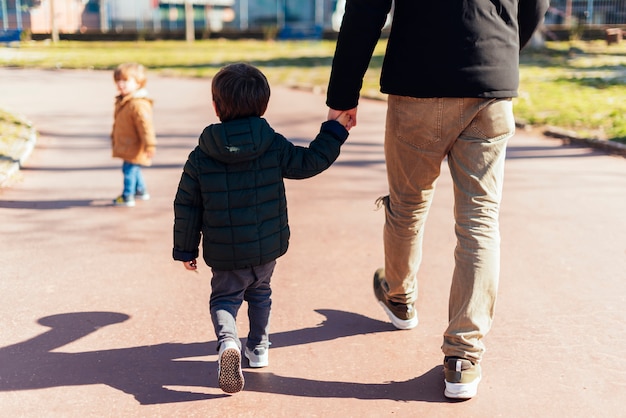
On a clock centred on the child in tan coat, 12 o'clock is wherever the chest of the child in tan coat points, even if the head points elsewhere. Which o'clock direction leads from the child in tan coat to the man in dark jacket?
The man in dark jacket is roughly at 10 o'clock from the child in tan coat.

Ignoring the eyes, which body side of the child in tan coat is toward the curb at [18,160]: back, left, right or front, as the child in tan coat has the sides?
right

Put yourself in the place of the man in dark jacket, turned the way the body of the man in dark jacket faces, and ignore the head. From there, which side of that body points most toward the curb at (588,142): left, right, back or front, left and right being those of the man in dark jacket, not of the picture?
front

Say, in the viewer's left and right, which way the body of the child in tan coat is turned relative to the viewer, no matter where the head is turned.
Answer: facing the viewer and to the left of the viewer

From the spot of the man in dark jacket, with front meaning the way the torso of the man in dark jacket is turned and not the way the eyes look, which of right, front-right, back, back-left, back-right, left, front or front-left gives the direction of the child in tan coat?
front-left

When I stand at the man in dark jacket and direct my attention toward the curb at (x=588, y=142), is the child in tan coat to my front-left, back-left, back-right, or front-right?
front-left

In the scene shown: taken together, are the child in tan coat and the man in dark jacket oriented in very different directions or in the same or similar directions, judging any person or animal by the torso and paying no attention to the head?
very different directions

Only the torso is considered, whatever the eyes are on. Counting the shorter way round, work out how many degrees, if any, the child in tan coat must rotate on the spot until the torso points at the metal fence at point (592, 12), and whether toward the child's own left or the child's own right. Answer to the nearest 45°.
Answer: approximately 180°

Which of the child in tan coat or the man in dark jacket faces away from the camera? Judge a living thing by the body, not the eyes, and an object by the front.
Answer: the man in dark jacket

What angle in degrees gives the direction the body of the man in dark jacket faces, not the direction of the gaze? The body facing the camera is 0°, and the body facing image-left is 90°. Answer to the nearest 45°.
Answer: approximately 180°

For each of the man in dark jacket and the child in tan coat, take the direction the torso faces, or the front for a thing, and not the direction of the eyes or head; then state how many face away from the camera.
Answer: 1
